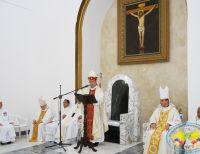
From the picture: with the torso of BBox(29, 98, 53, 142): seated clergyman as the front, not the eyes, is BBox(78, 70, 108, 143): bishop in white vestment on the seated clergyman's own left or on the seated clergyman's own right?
on the seated clergyman's own left

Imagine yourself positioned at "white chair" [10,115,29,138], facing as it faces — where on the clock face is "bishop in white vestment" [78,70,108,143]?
The bishop in white vestment is roughly at 9 o'clock from the white chair.

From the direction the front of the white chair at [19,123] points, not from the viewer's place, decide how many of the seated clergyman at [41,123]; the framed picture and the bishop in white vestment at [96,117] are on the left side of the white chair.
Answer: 3

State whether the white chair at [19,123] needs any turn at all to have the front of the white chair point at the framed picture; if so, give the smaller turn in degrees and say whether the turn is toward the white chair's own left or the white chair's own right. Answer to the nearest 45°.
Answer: approximately 90° to the white chair's own left

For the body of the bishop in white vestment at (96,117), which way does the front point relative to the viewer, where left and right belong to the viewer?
facing the viewer and to the left of the viewer

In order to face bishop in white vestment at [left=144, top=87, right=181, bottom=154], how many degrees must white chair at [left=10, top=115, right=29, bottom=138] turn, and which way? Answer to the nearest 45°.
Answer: approximately 90° to its left

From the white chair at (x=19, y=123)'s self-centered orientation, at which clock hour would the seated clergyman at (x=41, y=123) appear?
The seated clergyman is roughly at 9 o'clock from the white chair.

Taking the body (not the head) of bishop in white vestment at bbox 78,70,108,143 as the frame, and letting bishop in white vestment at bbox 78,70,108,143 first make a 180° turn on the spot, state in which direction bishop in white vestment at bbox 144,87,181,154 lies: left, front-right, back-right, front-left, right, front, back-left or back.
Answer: right

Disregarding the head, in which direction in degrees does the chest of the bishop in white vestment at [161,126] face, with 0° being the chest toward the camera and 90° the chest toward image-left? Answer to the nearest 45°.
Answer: approximately 45°

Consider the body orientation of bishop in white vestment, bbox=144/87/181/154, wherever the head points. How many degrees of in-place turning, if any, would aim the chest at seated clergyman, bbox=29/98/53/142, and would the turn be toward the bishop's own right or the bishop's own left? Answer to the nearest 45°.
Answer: approximately 45° to the bishop's own right

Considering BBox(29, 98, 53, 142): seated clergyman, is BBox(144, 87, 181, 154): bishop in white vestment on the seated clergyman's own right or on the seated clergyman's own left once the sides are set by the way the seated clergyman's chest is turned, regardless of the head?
on the seated clergyman's own left

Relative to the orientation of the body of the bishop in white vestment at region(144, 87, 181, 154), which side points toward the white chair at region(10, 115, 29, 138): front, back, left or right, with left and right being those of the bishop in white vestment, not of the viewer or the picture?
right

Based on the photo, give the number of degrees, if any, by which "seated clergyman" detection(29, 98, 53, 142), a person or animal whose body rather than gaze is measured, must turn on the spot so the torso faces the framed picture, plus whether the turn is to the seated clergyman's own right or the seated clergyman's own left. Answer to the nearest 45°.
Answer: approximately 135° to the seated clergyman's own left
